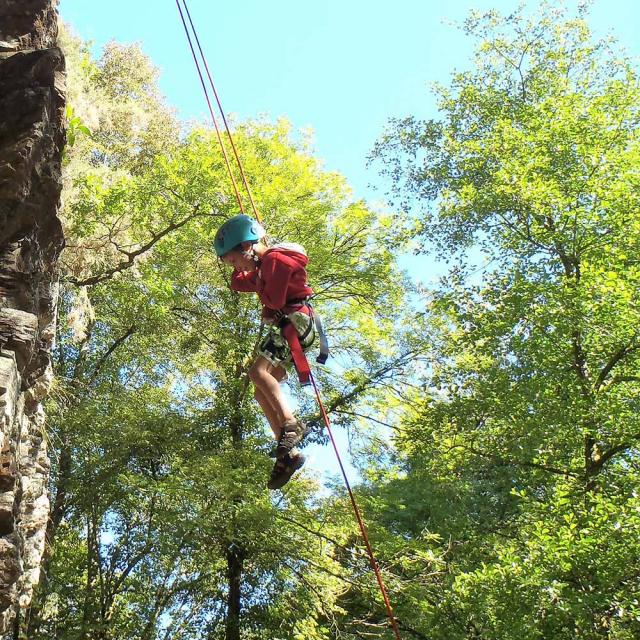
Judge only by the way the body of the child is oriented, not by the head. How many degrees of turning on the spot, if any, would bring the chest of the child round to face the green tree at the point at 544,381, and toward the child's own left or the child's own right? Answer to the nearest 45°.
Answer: approximately 135° to the child's own right

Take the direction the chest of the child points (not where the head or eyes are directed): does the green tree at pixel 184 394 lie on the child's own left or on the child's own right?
on the child's own right

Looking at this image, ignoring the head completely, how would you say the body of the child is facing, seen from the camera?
to the viewer's left
